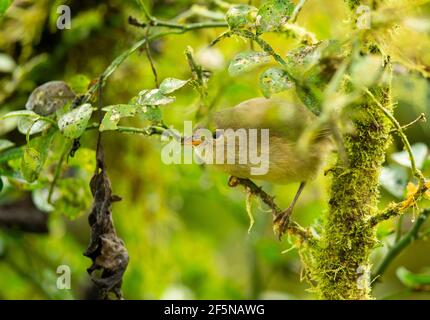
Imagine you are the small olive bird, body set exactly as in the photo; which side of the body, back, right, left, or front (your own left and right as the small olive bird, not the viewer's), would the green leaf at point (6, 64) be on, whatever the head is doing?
front

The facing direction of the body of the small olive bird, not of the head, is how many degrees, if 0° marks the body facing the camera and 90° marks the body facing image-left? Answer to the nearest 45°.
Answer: approximately 90°
